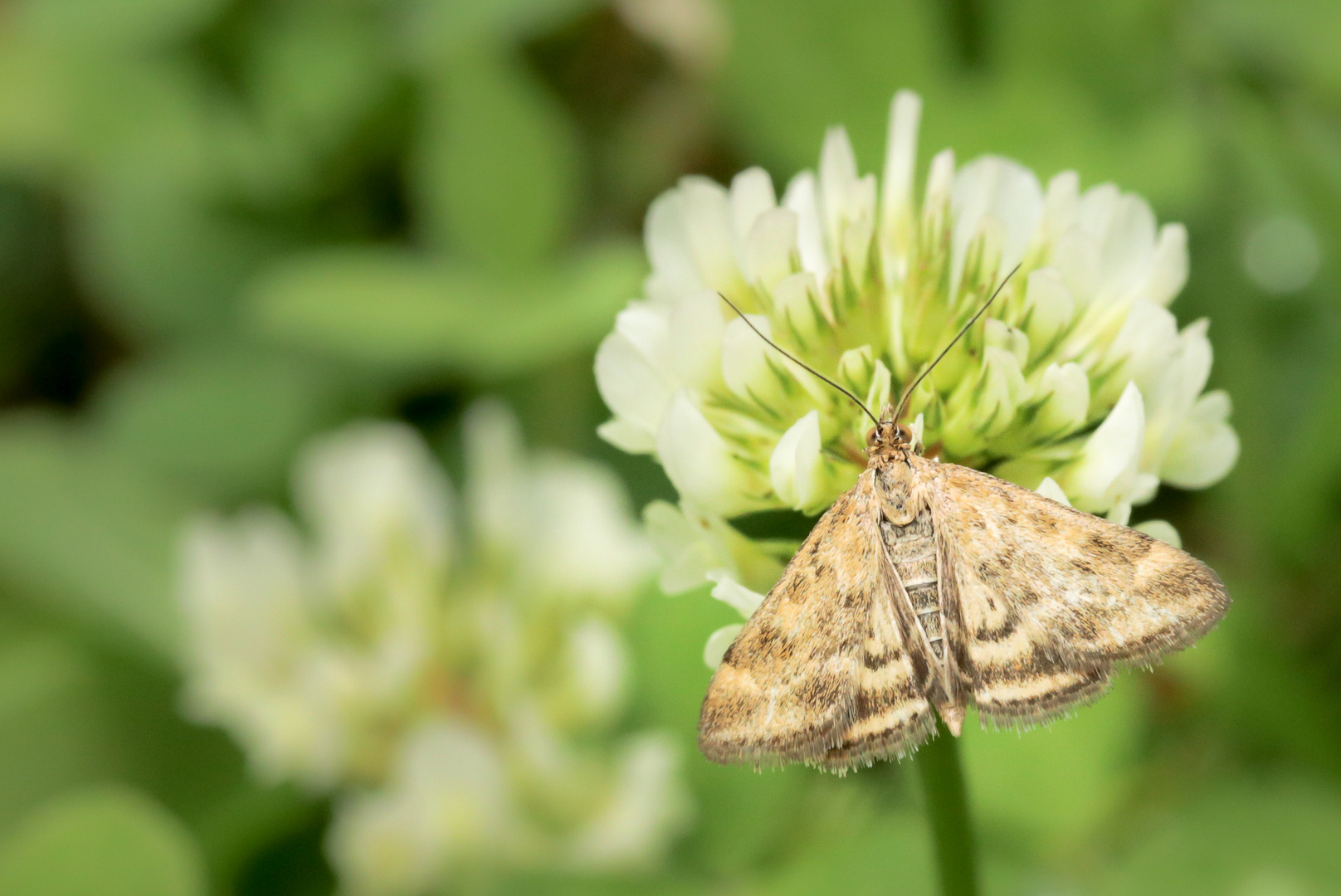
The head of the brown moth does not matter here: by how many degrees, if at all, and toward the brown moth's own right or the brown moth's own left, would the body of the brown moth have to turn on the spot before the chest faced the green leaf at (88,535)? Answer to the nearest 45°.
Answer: approximately 45° to the brown moth's own left

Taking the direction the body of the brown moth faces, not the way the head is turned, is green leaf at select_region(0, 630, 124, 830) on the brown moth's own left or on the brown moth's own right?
on the brown moth's own left

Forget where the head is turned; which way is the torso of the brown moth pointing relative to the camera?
away from the camera
